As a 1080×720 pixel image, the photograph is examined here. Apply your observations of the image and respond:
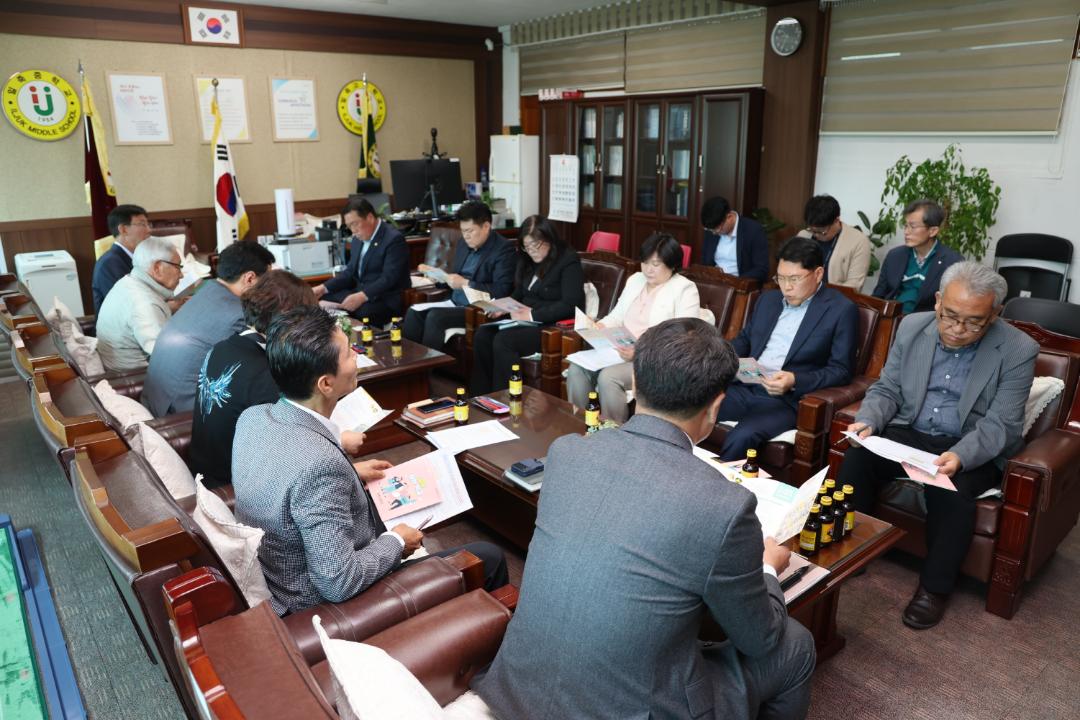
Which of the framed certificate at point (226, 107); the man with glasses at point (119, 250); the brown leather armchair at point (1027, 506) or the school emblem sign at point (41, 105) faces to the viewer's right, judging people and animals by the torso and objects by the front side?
the man with glasses

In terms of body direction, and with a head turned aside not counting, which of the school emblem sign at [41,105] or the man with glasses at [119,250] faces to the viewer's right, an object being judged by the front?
the man with glasses

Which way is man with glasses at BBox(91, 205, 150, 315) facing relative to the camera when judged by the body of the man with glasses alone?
to the viewer's right

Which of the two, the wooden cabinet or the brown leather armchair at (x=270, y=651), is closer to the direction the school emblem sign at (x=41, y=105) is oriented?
the brown leather armchair

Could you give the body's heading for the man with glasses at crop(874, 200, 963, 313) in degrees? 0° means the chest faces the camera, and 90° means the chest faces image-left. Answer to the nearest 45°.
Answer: approximately 45°

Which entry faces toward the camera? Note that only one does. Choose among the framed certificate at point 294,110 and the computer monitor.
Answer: the framed certificate

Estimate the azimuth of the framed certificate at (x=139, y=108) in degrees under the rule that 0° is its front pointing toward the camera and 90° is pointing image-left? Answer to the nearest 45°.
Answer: approximately 0°

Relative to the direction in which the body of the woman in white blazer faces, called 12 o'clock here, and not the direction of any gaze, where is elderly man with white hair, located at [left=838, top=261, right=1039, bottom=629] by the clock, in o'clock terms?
The elderly man with white hair is roughly at 9 o'clock from the woman in white blazer.

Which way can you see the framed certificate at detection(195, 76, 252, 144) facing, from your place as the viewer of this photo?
facing the viewer

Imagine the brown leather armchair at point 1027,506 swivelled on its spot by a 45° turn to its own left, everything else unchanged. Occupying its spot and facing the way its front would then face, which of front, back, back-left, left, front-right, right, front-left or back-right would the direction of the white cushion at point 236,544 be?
front-right

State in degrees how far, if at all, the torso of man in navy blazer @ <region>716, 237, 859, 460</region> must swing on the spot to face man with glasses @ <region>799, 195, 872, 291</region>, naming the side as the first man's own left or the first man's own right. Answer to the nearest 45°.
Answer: approximately 135° to the first man's own right

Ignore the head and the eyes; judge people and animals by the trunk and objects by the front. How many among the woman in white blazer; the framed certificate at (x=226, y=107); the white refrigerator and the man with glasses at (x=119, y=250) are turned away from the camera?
0

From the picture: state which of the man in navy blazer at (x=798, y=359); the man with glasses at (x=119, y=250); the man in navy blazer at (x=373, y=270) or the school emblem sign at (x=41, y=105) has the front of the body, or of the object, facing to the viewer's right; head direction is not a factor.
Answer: the man with glasses

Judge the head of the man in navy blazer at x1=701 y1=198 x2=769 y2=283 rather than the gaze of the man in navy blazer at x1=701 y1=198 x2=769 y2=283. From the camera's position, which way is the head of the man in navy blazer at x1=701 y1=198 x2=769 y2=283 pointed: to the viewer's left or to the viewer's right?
to the viewer's left

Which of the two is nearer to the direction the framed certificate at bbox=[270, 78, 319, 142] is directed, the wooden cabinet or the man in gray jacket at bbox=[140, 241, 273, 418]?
the man in gray jacket

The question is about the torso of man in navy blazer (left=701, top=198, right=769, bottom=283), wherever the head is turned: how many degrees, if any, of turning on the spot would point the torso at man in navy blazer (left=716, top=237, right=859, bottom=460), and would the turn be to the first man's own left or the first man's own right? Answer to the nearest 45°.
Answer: approximately 45° to the first man's own left

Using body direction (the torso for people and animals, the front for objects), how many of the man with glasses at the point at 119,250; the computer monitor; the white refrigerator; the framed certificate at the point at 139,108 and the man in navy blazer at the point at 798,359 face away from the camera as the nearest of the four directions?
1

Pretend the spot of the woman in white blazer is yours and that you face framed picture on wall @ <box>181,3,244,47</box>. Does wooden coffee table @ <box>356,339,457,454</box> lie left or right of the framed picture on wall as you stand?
left

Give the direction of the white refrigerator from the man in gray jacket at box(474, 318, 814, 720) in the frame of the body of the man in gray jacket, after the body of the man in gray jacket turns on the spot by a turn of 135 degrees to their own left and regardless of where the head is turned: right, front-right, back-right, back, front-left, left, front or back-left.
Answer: right

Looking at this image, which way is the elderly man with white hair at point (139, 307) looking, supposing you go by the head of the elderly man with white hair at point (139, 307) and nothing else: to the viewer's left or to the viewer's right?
to the viewer's right
